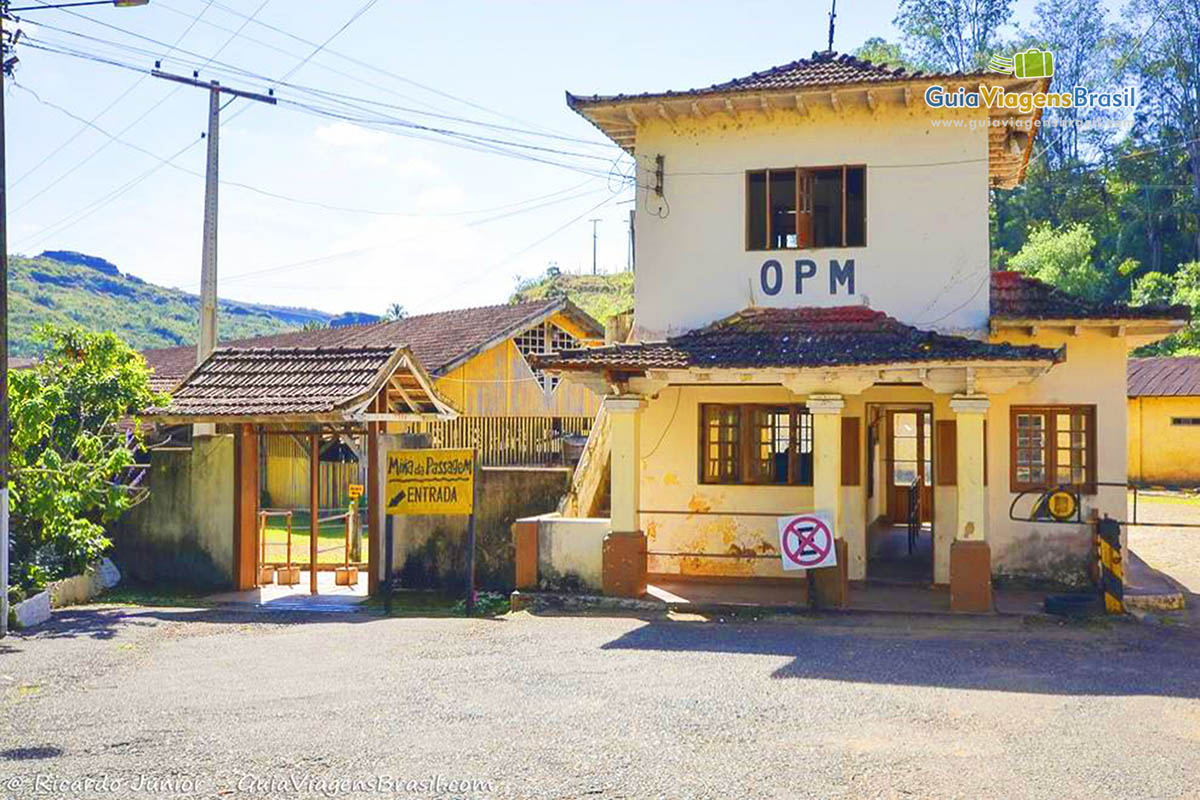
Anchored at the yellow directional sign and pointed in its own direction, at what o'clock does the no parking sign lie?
The no parking sign is roughly at 10 o'clock from the yellow directional sign.

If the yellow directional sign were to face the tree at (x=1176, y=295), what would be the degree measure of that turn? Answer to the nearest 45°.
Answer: approximately 135° to its left

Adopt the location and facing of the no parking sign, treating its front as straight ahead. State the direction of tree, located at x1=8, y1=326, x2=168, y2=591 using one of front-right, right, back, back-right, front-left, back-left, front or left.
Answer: right

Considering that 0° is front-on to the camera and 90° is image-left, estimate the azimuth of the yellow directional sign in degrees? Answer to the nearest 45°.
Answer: approximately 0°

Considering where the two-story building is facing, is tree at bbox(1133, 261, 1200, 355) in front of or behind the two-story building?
behind

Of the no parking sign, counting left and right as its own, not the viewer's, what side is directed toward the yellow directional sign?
right

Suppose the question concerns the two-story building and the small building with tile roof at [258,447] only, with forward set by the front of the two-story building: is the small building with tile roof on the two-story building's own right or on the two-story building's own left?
on the two-story building's own right

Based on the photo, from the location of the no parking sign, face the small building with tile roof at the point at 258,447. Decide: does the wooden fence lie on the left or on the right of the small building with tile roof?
right

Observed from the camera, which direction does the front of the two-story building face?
facing the viewer

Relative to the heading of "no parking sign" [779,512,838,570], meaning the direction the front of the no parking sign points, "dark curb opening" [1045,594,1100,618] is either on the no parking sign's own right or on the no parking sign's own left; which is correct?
on the no parking sign's own left
